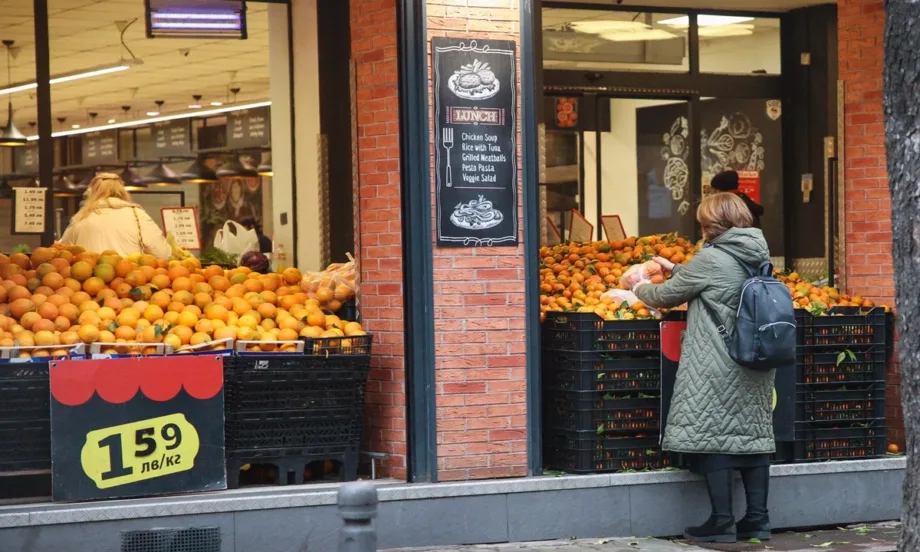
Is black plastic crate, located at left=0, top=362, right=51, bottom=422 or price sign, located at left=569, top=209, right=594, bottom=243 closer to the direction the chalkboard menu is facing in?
the black plastic crate

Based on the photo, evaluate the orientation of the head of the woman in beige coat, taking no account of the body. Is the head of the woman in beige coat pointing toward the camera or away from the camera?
away from the camera

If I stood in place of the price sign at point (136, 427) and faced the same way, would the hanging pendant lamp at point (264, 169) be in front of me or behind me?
behind

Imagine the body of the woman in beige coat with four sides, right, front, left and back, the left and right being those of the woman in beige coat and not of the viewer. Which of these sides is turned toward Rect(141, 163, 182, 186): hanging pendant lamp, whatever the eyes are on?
front

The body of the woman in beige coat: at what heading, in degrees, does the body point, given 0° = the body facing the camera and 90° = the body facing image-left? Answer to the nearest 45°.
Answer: approximately 180°

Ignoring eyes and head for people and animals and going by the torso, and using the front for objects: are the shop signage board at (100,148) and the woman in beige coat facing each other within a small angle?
yes

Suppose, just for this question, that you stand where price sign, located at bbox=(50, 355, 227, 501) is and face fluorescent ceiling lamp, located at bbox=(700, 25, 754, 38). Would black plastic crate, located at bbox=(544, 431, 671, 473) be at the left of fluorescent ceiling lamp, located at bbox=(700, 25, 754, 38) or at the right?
right

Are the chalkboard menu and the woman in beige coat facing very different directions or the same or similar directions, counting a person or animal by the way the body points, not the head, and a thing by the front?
very different directions

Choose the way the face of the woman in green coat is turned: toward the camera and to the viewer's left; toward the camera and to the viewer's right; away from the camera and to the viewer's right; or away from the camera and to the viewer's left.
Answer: away from the camera and to the viewer's left

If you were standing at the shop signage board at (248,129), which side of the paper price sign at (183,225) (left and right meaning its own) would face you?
back
